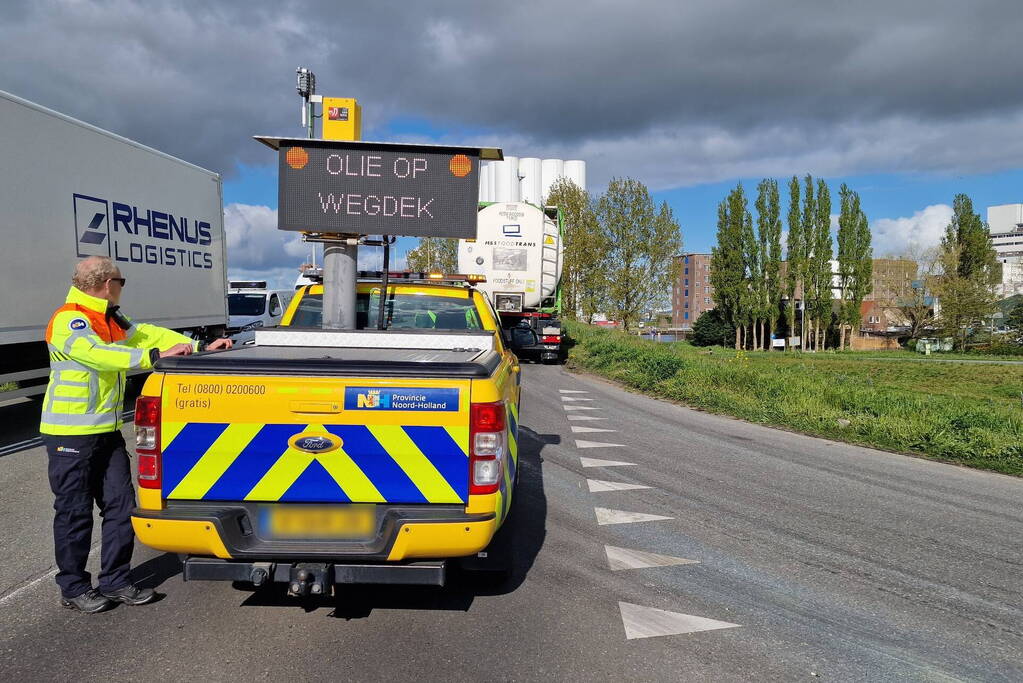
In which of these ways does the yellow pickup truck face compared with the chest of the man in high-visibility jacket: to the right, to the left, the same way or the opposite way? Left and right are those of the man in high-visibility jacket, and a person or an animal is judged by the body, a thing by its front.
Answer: to the left

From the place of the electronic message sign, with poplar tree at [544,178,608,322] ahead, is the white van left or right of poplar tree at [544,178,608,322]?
left

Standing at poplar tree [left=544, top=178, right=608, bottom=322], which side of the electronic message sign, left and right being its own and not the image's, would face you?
back

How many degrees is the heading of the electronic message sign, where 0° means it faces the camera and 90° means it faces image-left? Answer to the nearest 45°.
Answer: approximately 0°

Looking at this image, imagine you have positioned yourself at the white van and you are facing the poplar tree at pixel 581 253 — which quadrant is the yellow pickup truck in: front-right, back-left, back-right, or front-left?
back-right

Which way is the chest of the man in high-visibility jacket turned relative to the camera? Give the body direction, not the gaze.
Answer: to the viewer's right

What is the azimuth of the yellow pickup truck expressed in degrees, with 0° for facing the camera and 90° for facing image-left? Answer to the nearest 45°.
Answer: approximately 180°

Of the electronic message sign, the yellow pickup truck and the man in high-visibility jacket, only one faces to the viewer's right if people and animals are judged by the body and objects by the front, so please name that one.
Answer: the man in high-visibility jacket

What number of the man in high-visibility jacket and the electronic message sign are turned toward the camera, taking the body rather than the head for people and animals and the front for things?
1

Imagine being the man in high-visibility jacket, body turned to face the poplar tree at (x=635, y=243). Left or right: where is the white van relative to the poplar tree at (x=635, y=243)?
left

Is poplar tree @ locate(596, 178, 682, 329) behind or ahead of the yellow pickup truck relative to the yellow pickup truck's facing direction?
ahead

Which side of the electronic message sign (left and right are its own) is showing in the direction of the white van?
back

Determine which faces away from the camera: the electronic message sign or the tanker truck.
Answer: the tanker truck

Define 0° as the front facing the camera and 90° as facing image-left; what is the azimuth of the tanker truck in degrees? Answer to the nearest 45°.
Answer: approximately 180°

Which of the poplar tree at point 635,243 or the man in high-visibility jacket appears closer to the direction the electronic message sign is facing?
the man in high-visibility jacket

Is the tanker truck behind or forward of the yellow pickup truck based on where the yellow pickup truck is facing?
forward
